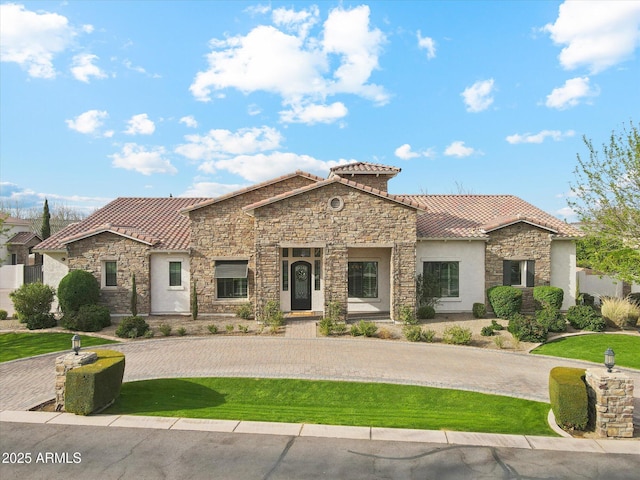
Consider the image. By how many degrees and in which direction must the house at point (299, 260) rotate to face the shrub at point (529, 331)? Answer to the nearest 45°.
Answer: approximately 45° to its left

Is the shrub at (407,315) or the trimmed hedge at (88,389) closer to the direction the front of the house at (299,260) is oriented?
the trimmed hedge

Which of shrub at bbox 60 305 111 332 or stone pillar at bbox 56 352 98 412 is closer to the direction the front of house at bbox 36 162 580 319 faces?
the stone pillar

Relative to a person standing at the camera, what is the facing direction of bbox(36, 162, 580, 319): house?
facing the viewer
